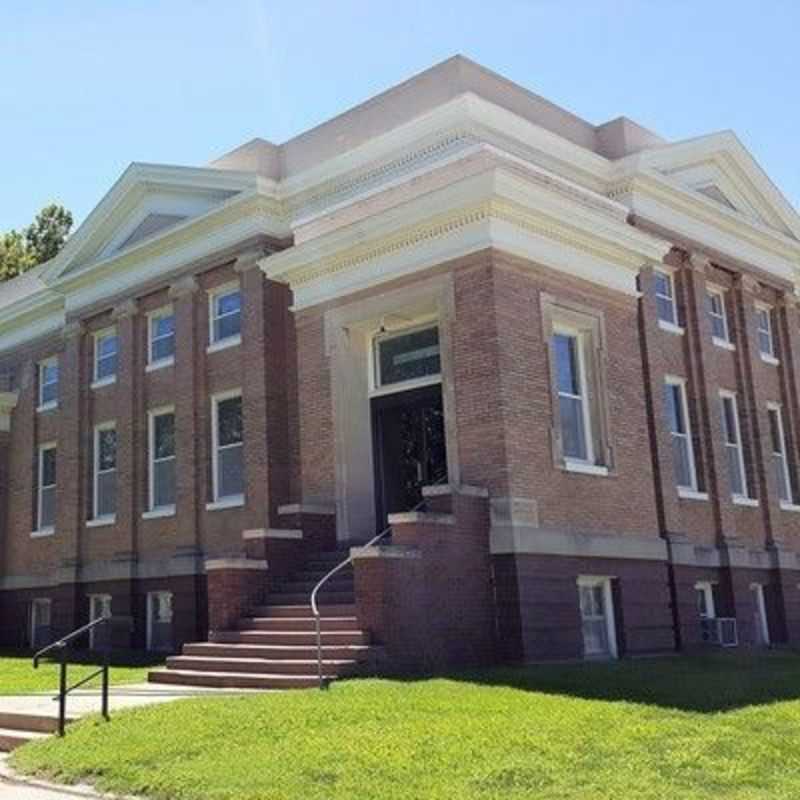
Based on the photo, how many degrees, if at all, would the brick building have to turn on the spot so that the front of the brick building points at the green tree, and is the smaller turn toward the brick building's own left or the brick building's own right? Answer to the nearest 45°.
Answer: approximately 90° to the brick building's own right

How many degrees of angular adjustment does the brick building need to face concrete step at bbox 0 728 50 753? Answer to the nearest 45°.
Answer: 0° — it already faces it

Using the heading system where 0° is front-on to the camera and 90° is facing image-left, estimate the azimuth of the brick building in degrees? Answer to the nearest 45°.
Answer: approximately 45°

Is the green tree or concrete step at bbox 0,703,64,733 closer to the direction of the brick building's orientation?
the concrete step

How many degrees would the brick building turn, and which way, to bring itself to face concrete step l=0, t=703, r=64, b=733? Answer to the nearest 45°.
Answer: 0° — it already faces it
